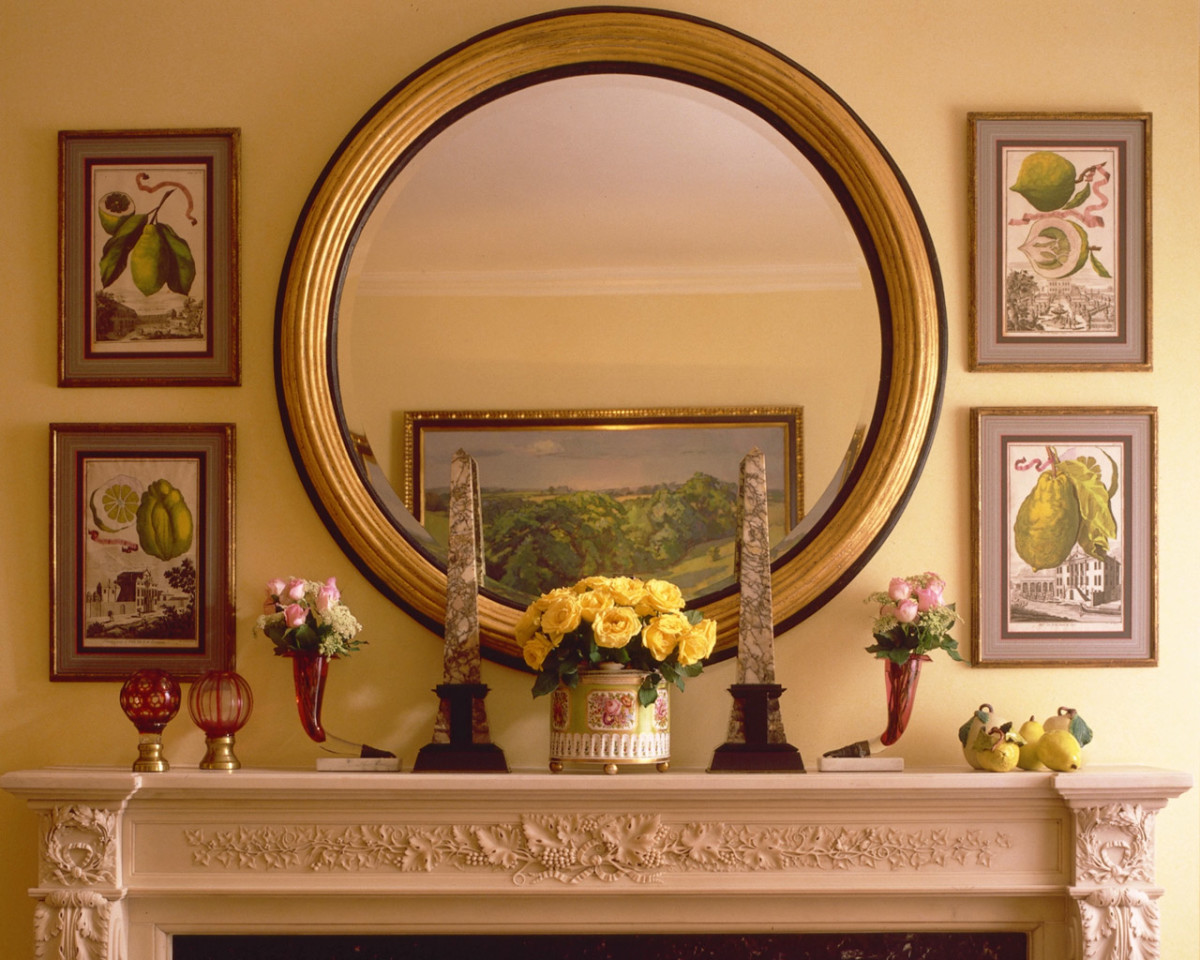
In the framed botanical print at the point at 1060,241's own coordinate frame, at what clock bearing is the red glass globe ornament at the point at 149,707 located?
The red glass globe ornament is roughly at 2 o'clock from the framed botanical print.

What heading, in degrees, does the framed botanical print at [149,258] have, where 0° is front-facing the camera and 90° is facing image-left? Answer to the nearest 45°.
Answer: approximately 0°
